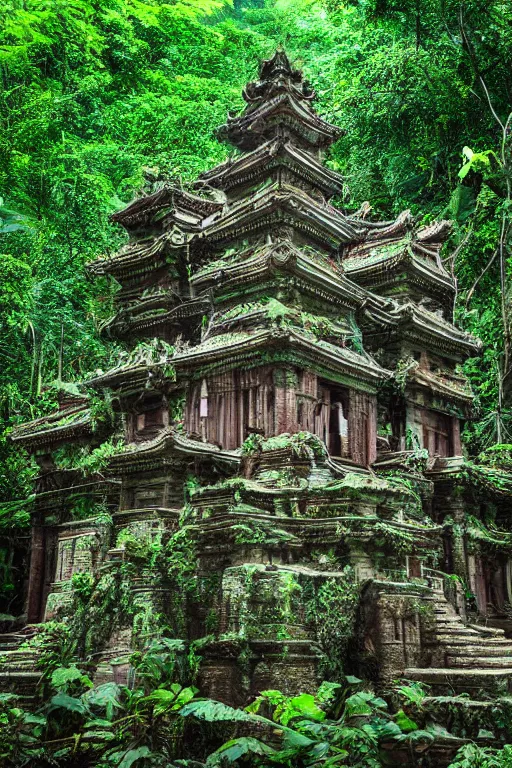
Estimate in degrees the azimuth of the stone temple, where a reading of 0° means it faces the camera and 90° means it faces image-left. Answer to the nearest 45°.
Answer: approximately 315°
